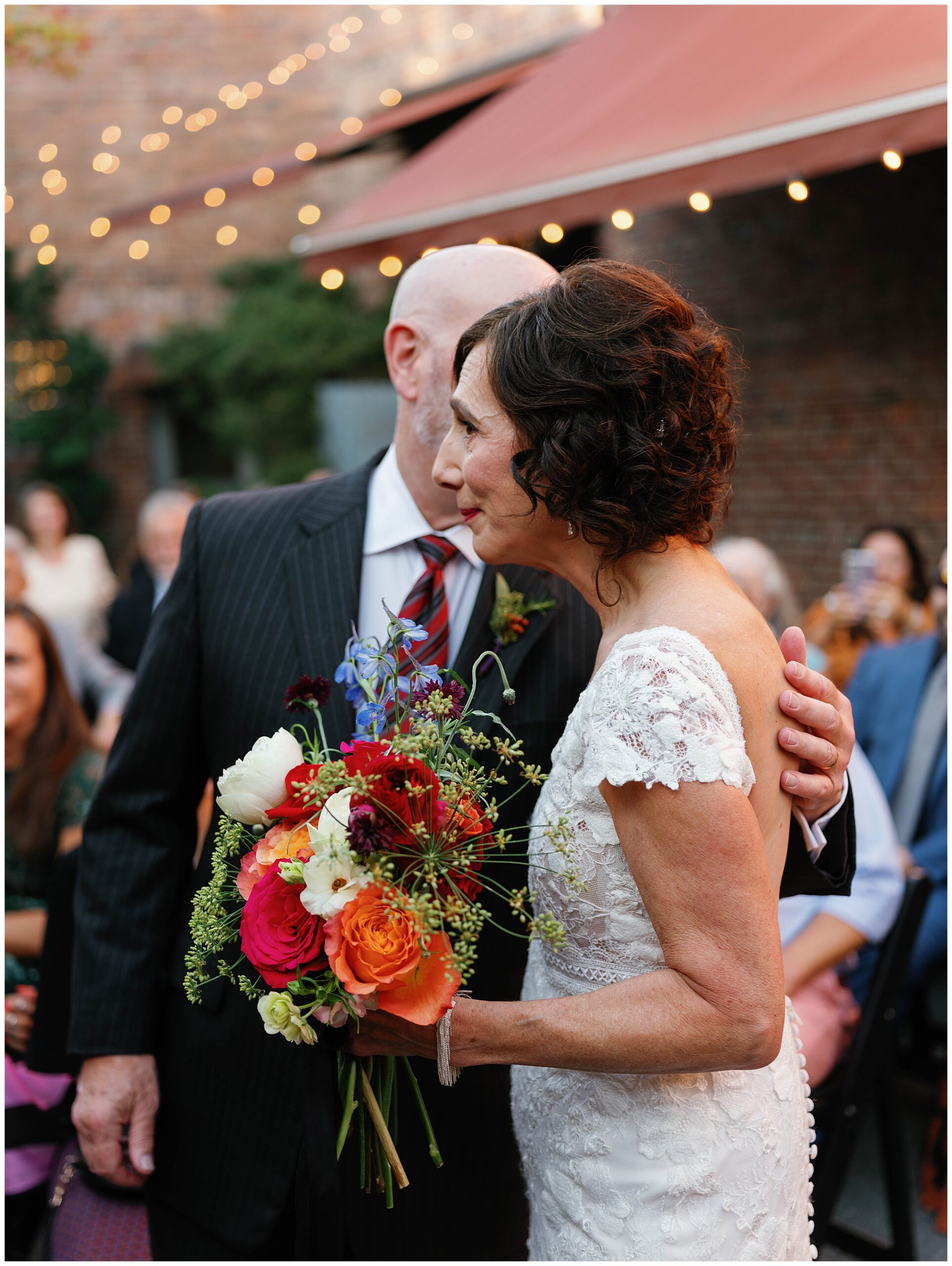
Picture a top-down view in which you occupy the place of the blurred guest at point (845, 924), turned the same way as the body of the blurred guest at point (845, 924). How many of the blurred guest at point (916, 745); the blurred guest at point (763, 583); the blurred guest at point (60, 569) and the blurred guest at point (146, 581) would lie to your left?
0

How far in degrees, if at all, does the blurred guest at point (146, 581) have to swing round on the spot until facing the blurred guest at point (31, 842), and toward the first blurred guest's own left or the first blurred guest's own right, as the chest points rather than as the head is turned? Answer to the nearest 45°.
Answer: approximately 45° to the first blurred guest's own right

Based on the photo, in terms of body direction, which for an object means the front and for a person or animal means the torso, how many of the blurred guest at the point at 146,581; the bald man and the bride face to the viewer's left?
1

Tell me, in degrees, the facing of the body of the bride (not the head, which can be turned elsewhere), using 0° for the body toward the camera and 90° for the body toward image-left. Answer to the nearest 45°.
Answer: approximately 90°

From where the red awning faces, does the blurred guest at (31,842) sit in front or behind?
in front

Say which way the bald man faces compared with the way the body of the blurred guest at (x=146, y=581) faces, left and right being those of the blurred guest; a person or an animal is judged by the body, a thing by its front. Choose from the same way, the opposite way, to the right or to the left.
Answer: the same way

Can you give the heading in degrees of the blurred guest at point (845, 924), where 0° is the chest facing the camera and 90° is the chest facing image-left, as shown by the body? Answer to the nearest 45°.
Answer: approximately 45°

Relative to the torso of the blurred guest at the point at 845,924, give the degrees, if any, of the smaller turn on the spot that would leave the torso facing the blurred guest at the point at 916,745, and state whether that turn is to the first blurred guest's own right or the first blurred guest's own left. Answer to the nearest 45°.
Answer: approximately 135° to the first blurred guest's own right

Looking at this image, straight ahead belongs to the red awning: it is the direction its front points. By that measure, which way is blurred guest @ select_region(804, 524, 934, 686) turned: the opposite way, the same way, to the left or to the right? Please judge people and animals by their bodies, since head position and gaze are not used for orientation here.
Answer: the same way

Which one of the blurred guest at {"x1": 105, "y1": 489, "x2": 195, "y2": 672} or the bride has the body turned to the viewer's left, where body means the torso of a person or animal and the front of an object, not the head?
the bride

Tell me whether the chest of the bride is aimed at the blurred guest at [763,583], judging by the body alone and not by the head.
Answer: no

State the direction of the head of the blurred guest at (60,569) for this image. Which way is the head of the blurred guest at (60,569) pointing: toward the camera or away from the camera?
toward the camera

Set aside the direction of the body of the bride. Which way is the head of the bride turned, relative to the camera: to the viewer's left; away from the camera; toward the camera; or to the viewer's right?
to the viewer's left

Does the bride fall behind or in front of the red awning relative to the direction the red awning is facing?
in front

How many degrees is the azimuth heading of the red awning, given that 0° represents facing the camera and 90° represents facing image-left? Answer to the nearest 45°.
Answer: approximately 45°

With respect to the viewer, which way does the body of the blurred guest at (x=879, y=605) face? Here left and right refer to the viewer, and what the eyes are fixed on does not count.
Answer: facing the viewer and to the left of the viewer
